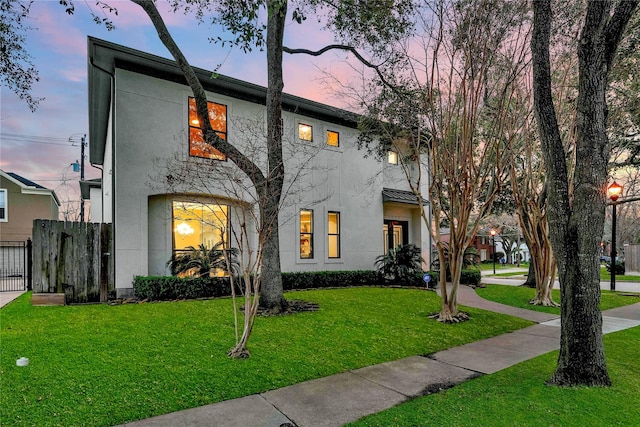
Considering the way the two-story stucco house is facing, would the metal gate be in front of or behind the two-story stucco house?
behind

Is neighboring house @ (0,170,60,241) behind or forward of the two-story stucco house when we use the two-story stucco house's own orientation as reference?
behind

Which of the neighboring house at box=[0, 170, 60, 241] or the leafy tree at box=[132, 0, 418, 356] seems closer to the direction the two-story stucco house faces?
the leafy tree

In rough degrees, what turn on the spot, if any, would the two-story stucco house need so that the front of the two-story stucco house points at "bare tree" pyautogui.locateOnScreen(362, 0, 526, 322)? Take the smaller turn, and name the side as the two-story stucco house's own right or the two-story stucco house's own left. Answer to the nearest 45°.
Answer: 0° — it already faces it

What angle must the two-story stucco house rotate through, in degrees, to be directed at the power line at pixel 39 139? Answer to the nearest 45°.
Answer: approximately 180°

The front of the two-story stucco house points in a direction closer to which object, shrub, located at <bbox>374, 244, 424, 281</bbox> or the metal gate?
the shrub

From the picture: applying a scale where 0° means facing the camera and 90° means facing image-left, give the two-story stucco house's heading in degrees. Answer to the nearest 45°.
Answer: approximately 315°
